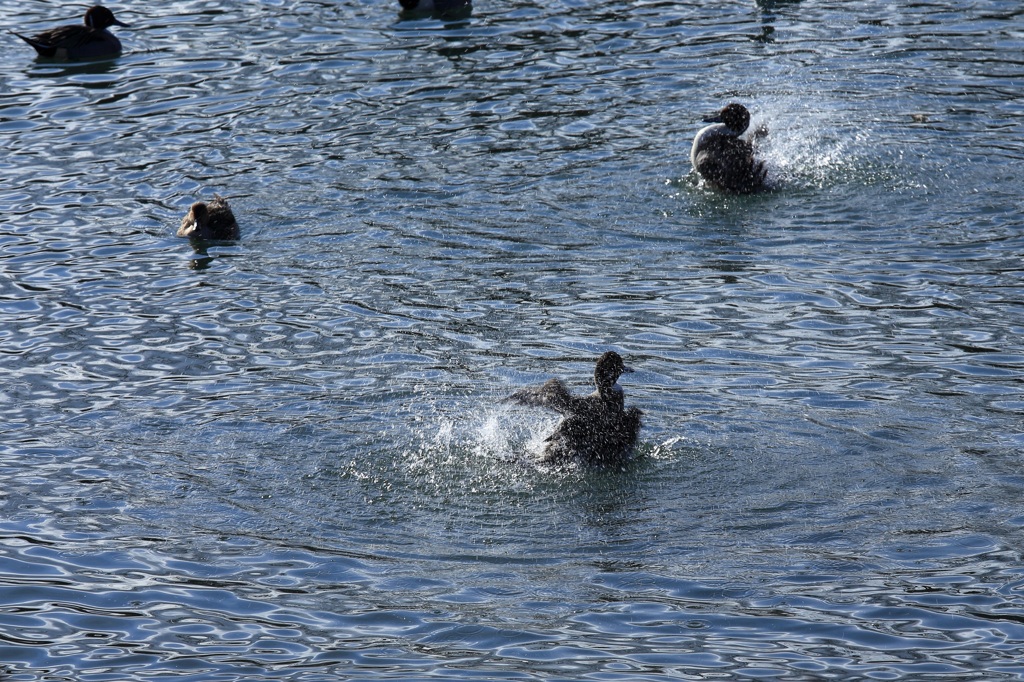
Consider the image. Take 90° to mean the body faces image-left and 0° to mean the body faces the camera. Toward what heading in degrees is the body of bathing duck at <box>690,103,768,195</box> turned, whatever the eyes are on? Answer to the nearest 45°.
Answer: approximately 90°

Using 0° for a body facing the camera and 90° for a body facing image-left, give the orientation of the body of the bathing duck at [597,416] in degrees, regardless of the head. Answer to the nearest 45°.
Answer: approximately 270°

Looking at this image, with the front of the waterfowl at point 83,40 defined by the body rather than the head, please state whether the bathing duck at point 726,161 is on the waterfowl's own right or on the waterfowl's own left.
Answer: on the waterfowl's own right

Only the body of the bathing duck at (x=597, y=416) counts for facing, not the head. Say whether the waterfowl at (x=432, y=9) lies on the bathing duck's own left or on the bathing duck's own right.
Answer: on the bathing duck's own left

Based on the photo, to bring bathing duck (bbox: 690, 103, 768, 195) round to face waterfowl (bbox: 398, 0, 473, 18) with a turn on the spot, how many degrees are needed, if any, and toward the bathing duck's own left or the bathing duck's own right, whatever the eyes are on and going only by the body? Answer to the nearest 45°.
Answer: approximately 45° to the bathing duck's own right

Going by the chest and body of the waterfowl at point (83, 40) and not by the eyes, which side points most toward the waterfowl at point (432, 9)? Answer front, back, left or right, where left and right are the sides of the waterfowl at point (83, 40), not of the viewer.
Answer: front

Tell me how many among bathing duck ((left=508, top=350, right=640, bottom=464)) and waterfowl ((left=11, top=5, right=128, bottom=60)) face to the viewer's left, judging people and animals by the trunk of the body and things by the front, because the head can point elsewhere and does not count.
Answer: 0

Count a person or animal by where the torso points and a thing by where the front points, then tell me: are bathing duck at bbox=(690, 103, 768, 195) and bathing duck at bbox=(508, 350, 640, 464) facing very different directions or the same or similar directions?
very different directions

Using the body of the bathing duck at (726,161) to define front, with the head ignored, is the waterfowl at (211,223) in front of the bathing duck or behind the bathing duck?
in front

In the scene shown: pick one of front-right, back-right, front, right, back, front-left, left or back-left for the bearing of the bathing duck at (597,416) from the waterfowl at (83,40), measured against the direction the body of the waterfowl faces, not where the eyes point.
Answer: right

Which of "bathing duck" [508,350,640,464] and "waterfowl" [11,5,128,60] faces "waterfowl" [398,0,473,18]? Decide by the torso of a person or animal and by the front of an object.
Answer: "waterfowl" [11,5,128,60]

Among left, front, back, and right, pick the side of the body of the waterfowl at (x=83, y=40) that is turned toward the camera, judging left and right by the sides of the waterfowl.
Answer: right

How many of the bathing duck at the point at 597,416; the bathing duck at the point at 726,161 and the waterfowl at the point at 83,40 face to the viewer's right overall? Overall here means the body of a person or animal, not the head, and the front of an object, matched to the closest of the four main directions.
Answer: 2

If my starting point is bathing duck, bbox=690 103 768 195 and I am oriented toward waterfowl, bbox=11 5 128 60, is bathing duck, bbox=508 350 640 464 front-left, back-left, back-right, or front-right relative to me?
back-left
